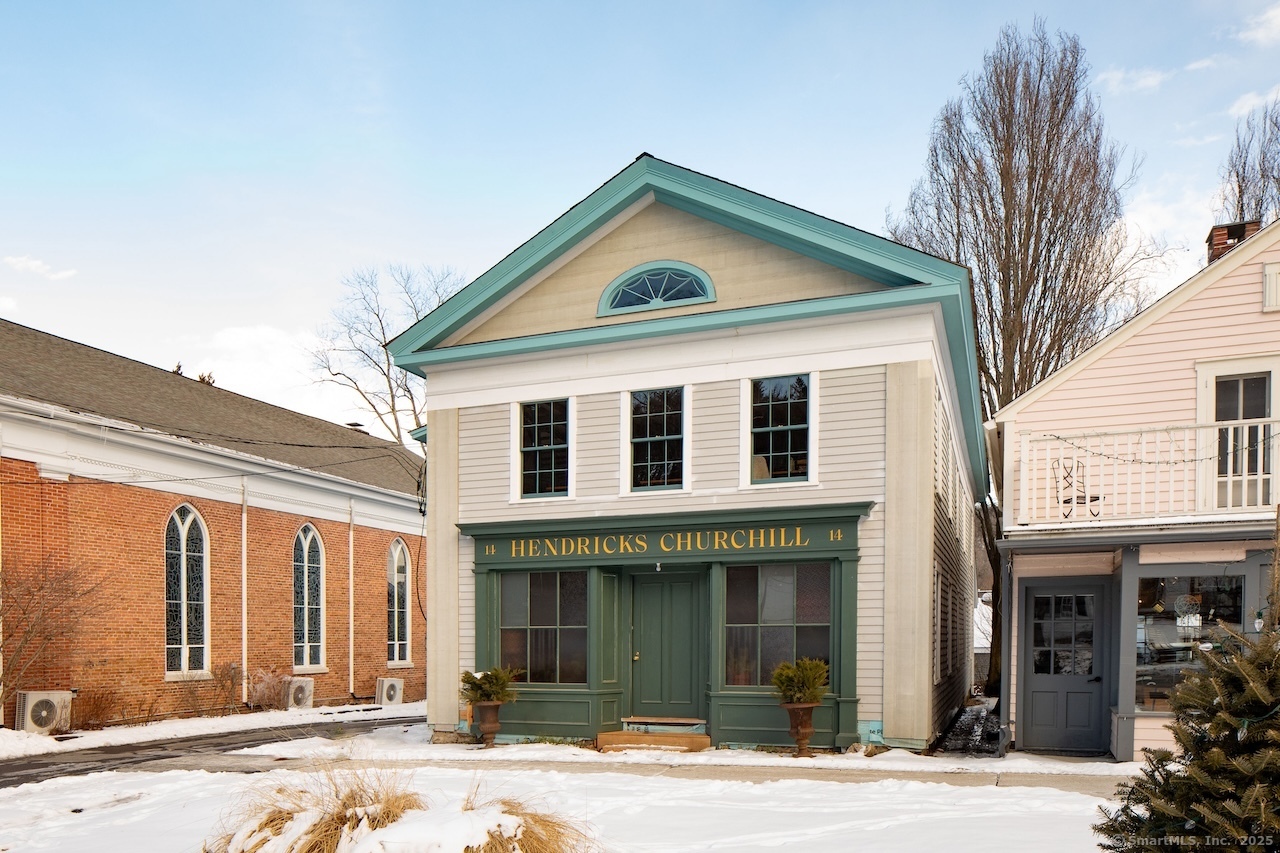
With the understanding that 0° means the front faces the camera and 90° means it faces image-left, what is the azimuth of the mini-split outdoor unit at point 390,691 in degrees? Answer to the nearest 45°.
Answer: approximately 315°

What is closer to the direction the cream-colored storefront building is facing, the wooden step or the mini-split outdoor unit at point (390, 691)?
the wooden step

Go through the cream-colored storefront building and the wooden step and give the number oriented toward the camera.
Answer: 2

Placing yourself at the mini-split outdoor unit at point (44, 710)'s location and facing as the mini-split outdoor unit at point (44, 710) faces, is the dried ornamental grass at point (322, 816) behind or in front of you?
in front

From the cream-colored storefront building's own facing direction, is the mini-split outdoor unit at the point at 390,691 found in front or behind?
behind

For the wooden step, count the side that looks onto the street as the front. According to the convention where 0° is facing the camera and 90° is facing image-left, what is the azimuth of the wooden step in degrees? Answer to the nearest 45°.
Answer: approximately 0°

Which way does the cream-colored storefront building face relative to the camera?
toward the camera
